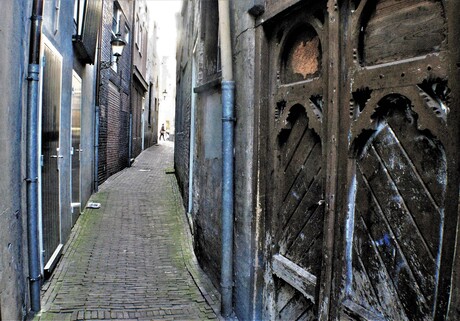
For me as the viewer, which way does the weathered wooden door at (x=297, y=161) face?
facing the viewer and to the left of the viewer

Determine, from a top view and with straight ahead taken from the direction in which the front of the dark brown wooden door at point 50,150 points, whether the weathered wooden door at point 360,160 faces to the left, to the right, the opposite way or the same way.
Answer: the opposite way

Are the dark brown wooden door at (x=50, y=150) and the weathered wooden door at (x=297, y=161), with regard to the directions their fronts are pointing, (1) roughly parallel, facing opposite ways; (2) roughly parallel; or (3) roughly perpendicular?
roughly parallel, facing opposite ways

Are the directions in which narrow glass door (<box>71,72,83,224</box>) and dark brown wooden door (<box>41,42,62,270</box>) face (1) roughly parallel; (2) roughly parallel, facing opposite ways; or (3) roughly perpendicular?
roughly parallel

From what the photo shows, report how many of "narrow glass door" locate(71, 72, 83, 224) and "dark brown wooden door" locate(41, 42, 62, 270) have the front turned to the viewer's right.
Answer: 2

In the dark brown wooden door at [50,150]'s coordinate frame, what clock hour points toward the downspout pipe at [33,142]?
The downspout pipe is roughly at 3 o'clock from the dark brown wooden door.

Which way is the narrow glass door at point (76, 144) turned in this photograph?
to the viewer's right

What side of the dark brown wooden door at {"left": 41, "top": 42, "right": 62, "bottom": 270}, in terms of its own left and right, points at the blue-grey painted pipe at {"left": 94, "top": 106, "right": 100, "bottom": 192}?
left

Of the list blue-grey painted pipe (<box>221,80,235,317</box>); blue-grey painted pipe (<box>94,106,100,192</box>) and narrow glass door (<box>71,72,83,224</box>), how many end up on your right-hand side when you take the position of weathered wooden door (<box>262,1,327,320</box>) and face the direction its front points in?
3

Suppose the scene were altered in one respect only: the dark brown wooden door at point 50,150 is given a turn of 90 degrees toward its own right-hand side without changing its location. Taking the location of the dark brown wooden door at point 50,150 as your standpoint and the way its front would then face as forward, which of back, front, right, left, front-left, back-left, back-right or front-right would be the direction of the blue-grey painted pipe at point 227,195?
front-left

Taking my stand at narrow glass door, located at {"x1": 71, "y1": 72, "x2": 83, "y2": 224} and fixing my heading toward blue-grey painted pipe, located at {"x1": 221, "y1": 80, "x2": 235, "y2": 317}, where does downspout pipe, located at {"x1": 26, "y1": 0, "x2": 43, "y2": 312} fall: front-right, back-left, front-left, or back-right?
front-right

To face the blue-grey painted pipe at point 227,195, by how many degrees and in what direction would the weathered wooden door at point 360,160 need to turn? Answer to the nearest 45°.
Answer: approximately 90° to its right

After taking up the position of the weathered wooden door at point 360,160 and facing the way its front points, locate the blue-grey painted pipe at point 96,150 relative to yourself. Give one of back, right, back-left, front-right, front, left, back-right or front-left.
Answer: right

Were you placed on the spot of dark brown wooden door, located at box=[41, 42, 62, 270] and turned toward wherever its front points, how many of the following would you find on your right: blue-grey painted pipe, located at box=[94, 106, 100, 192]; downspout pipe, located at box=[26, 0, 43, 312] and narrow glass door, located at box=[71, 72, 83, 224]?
1

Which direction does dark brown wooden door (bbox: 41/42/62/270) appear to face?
to the viewer's right
